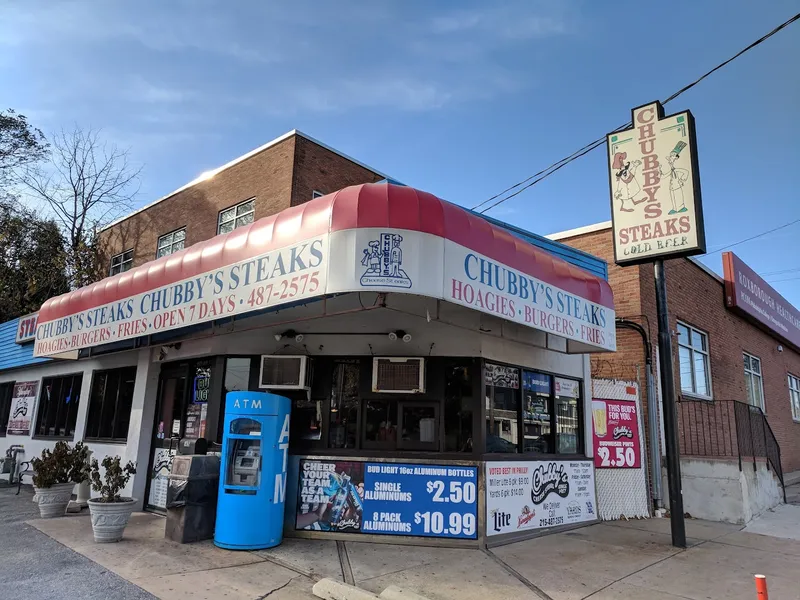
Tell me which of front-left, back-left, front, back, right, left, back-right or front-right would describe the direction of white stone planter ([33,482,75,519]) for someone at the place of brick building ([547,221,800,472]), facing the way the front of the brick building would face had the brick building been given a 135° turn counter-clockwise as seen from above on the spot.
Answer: back-left

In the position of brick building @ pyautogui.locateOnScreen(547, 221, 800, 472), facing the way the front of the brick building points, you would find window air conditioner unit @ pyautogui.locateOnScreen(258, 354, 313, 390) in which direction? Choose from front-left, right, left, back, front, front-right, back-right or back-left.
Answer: right

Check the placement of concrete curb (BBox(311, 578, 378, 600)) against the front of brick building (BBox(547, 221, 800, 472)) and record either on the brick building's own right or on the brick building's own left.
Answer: on the brick building's own right

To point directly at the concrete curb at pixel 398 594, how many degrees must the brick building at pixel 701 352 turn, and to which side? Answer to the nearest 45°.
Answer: approximately 45° to its right

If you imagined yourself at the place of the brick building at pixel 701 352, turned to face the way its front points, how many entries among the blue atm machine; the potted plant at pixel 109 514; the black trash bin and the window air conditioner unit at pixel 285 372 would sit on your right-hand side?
4

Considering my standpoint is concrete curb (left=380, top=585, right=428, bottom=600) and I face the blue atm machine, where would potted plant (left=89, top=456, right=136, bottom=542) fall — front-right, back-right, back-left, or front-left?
front-left

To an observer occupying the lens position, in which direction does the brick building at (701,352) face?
facing the viewer and to the right of the viewer

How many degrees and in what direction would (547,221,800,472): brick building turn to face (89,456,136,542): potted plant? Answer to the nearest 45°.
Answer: approximately 90° to its right

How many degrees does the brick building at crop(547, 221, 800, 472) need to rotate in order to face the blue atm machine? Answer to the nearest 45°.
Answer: approximately 90° to its right

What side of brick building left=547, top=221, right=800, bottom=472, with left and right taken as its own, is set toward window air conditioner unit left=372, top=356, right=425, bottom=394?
right

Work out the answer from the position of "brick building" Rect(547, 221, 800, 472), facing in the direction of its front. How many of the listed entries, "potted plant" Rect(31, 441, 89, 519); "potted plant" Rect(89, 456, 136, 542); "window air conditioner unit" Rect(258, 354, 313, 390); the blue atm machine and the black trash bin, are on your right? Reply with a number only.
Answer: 5

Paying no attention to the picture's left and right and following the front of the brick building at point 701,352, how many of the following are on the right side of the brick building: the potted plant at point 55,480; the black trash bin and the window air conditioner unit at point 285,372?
3

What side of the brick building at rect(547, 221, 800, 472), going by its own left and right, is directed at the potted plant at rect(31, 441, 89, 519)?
right

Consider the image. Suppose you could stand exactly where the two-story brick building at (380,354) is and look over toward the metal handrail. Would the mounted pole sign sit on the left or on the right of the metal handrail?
right
